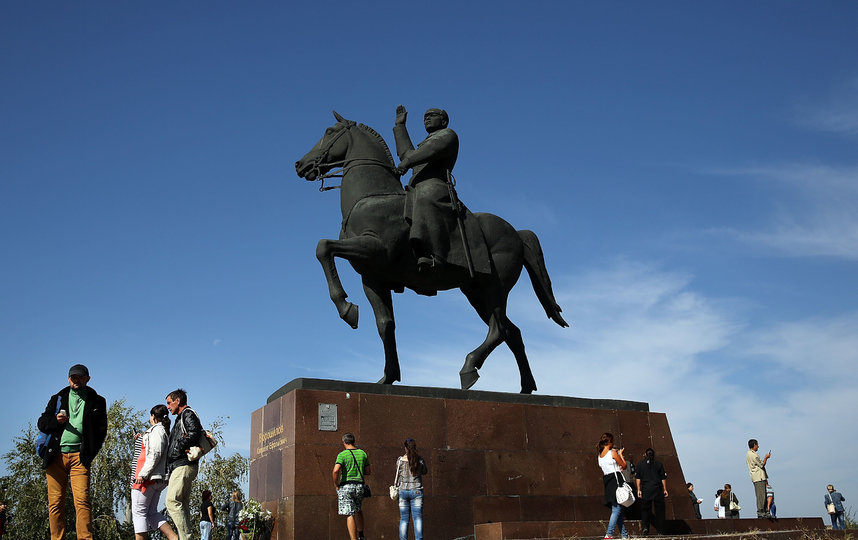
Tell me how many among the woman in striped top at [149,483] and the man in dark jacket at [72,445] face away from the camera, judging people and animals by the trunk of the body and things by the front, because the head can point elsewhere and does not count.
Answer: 0

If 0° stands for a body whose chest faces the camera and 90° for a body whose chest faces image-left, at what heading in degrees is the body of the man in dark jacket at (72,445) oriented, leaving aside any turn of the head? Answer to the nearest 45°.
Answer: approximately 0°

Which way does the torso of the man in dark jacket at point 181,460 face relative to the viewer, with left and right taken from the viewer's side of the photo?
facing to the left of the viewer

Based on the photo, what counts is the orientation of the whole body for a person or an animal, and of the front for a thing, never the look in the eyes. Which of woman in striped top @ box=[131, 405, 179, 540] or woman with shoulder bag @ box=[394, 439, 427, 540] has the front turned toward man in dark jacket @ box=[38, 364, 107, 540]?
the woman in striped top

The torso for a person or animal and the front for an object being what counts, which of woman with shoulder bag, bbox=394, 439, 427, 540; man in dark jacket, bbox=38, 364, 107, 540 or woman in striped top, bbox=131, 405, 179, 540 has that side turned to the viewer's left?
the woman in striped top

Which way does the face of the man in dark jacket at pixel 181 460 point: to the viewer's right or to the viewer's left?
to the viewer's left

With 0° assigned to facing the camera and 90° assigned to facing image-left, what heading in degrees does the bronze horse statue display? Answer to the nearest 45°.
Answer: approximately 90°
